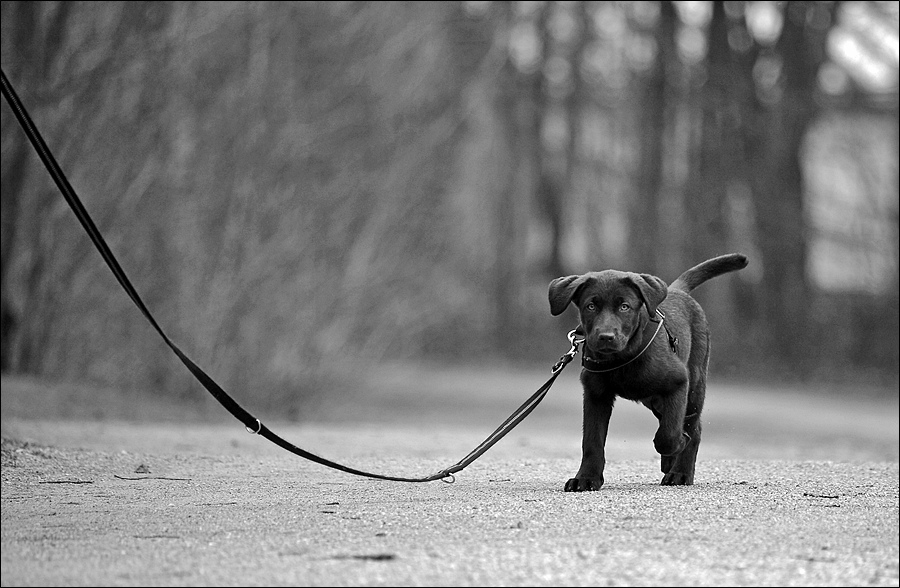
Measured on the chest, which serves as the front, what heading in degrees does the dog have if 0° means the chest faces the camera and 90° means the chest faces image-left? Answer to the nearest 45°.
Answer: approximately 45°
